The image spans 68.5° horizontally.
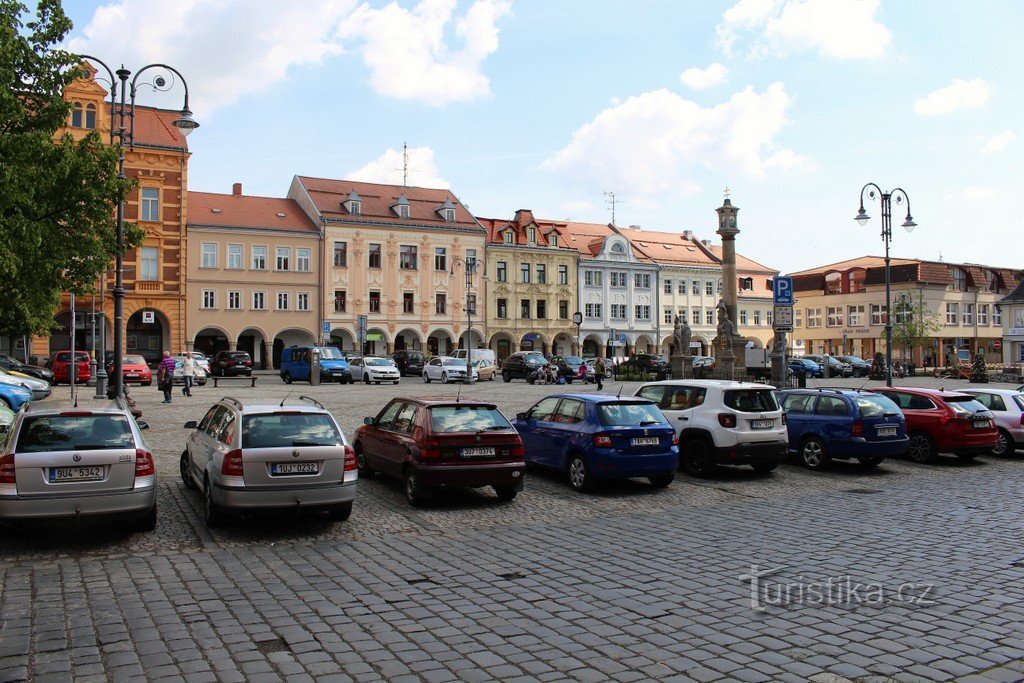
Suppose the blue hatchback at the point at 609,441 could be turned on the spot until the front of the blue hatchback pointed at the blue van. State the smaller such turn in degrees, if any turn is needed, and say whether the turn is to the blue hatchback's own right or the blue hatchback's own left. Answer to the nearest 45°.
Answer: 0° — it already faces it

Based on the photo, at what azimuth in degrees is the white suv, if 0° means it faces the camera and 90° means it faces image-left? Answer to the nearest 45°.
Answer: approximately 135°

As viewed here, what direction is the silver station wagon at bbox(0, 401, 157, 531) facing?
away from the camera

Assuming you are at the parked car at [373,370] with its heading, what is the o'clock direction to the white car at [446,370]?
The white car is roughly at 10 o'clock from the parked car.

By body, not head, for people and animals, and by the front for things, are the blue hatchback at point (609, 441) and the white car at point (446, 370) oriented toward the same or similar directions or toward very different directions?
very different directions

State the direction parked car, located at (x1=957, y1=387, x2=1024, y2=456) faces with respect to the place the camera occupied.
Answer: facing away from the viewer and to the left of the viewer

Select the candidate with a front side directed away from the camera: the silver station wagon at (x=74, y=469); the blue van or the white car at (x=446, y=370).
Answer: the silver station wagon

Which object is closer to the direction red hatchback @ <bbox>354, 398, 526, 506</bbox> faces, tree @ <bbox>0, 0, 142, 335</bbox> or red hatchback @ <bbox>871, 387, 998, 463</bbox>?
the tree

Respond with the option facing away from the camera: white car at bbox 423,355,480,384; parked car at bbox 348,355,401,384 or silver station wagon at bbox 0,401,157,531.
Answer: the silver station wagon

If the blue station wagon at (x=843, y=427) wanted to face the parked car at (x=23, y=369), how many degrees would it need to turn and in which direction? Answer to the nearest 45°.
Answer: approximately 45° to its left

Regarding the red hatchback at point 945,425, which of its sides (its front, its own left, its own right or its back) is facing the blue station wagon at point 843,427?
left

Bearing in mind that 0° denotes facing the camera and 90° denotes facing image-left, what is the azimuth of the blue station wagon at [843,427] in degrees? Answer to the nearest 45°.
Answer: approximately 135°

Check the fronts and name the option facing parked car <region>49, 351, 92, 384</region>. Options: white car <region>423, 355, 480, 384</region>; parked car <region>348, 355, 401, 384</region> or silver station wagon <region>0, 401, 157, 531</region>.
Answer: the silver station wagon

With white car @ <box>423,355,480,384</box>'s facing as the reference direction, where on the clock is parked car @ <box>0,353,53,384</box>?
The parked car is roughly at 4 o'clock from the white car.

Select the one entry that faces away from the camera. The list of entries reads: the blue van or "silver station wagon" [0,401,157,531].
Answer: the silver station wagon

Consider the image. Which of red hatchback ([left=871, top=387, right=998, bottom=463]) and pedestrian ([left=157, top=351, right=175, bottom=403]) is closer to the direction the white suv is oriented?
the pedestrian
